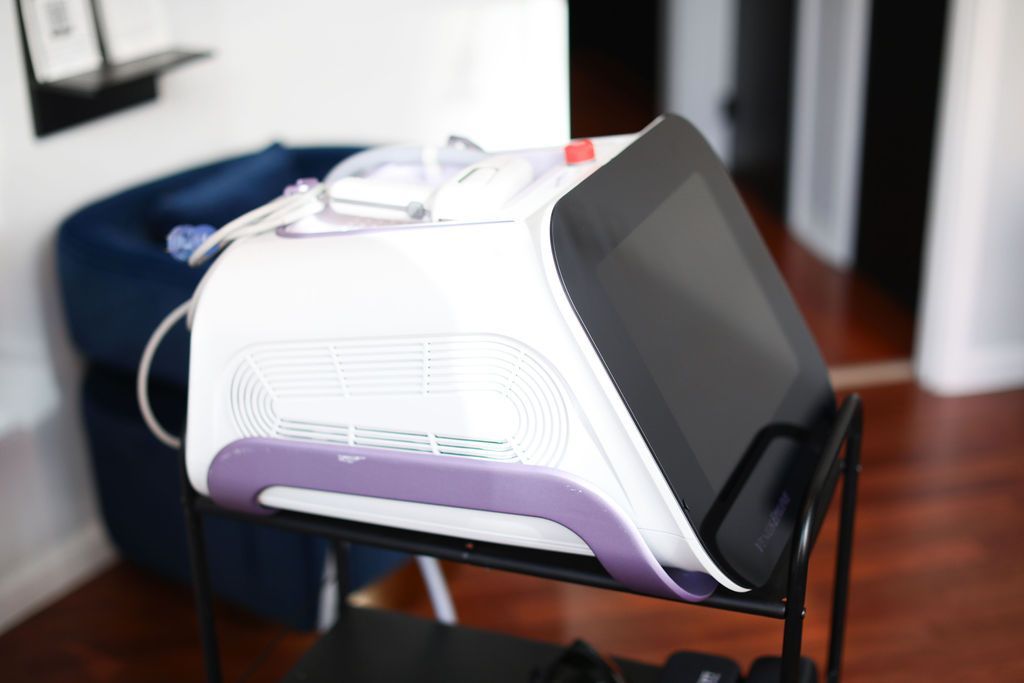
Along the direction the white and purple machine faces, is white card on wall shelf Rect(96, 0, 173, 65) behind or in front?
behind

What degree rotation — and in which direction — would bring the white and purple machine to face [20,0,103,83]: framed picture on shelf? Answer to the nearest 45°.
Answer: approximately 180°

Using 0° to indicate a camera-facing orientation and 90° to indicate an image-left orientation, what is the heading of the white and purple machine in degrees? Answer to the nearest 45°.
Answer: approximately 315°

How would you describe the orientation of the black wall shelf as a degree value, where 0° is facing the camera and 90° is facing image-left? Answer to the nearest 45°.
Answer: approximately 315°
